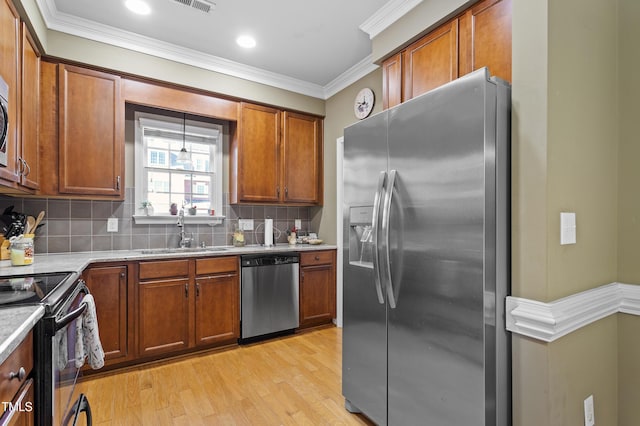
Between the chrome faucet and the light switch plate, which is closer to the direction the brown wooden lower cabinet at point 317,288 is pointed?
the light switch plate

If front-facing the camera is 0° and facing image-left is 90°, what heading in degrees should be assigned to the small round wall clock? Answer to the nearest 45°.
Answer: approximately 45°

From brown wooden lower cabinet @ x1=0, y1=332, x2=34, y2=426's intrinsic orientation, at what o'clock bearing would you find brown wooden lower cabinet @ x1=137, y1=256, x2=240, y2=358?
brown wooden lower cabinet @ x1=137, y1=256, x2=240, y2=358 is roughly at 10 o'clock from brown wooden lower cabinet @ x1=0, y1=332, x2=34, y2=426.

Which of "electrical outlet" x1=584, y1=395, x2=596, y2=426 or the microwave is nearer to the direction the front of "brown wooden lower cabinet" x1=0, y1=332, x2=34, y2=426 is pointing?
the electrical outlet

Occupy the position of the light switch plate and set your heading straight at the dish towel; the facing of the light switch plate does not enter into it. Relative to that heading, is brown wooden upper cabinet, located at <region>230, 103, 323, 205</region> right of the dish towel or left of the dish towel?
right

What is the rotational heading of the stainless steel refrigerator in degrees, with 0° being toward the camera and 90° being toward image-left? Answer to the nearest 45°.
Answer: approximately 45°

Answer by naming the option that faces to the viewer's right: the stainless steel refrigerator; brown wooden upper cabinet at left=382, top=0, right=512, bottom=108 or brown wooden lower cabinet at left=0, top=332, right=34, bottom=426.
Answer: the brown wooden lower cabinet

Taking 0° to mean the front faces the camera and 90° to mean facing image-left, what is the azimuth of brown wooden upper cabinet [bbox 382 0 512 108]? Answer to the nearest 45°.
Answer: approximately 45°
